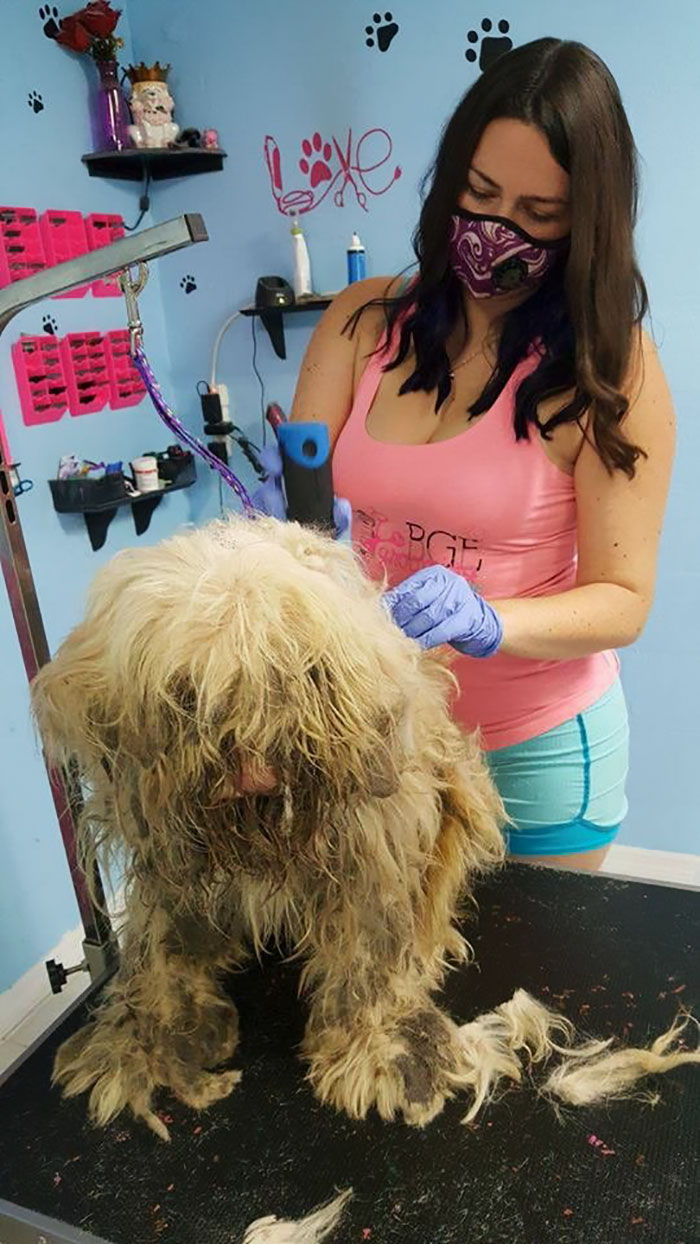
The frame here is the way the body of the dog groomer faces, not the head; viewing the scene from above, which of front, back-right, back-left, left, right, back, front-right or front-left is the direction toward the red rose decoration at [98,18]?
right

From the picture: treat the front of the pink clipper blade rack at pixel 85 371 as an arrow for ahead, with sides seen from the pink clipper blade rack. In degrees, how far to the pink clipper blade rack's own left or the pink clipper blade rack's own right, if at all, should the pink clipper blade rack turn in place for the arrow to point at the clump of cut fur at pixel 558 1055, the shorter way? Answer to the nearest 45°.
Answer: approximately 45° to the pink clipper blade rack's own right

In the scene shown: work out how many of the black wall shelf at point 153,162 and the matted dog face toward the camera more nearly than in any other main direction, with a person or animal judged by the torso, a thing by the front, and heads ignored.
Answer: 2

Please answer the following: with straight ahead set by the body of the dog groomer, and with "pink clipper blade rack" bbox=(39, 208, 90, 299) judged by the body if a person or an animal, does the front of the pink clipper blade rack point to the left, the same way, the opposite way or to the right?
to the left

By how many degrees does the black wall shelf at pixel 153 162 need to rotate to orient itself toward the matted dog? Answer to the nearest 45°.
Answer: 0° — it already faces it

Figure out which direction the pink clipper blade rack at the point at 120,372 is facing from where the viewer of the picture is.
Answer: facing the viewer and to the right of the viewer

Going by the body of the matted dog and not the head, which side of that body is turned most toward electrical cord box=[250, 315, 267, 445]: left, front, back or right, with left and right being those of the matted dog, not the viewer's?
back

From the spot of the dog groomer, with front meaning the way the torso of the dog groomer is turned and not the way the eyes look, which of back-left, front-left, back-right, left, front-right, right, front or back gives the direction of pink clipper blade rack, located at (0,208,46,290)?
right

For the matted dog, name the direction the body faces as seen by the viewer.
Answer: toward the camera

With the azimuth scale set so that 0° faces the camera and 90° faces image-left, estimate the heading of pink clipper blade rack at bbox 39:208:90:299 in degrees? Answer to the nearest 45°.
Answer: approximately 315°

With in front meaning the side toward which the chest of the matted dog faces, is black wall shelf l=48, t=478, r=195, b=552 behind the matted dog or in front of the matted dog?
behind

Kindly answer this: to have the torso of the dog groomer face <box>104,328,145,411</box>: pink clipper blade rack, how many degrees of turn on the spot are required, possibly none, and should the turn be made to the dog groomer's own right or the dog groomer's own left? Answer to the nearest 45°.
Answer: approximately 90° to the dog groomer's own right
